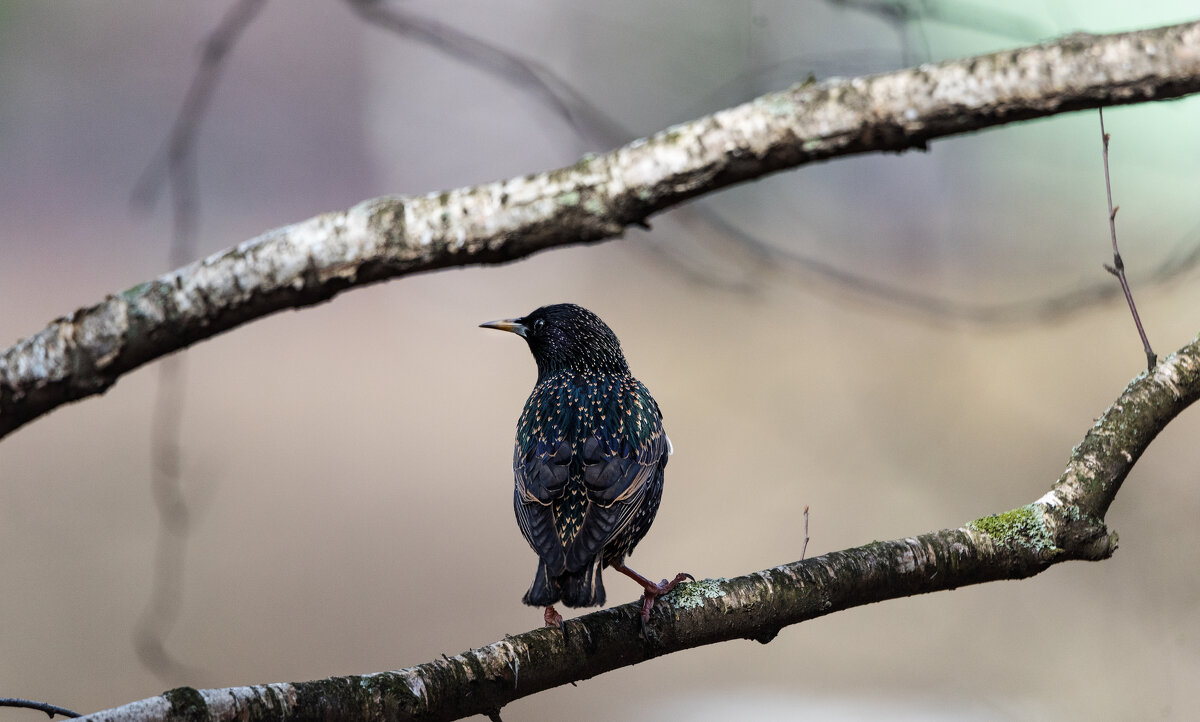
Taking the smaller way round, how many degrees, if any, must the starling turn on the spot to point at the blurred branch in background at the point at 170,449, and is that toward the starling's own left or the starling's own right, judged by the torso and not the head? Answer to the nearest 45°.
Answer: approximately 45° to the starling's own left

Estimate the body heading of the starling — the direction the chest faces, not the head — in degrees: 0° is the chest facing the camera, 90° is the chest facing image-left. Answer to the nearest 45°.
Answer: approximately 180°
